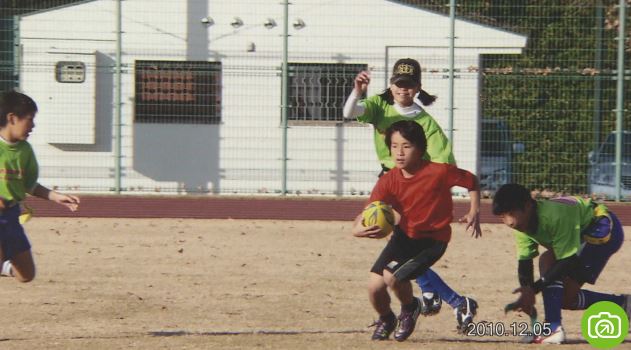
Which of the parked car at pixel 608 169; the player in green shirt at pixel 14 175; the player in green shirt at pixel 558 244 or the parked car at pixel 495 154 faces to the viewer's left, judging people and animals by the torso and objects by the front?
the player in green shirt at pixel 558 244

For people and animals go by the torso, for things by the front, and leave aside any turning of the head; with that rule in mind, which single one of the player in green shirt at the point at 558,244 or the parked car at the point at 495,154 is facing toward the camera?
the parked car

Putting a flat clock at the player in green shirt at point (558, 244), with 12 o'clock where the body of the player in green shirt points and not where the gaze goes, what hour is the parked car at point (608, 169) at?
The parked car is roughly at 3 o'clock from the player in green shirt.

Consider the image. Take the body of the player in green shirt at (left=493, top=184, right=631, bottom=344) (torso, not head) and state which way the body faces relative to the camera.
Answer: to the viewer's left

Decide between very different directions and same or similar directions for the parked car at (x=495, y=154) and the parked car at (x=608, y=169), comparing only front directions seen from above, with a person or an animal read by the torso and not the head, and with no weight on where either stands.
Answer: same or similar directions

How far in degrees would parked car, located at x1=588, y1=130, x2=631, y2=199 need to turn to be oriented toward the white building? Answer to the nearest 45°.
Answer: approximately 90° to its right

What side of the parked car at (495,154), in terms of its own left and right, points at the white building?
right

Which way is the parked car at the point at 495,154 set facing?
toward the camera

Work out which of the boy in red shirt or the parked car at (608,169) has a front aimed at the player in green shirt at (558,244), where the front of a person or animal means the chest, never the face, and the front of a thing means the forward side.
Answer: the parked car

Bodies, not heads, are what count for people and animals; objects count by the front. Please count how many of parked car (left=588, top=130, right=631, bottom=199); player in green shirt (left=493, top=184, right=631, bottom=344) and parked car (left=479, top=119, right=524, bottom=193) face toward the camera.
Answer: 2

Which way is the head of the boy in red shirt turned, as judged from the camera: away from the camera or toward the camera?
toward the camera

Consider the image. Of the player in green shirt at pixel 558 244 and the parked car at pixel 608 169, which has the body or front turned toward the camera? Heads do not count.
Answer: the parked car

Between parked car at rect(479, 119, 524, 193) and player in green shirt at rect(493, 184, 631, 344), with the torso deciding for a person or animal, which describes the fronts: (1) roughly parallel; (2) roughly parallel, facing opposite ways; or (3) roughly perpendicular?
roughly perpendicular

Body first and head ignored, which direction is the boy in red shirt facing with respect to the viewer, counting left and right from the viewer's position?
facing the viewer and to the left of the viewer
